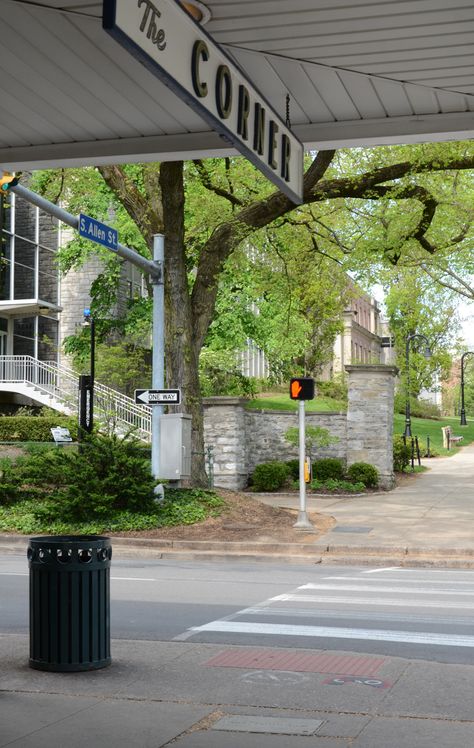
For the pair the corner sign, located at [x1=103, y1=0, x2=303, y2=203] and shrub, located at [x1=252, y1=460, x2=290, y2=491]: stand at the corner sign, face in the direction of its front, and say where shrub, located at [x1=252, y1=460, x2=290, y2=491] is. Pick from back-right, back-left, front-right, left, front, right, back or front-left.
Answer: back-left

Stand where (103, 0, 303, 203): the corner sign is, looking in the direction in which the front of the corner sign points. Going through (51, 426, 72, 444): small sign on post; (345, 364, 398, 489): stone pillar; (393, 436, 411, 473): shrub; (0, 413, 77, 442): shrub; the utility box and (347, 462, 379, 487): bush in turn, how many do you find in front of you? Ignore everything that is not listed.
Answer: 0

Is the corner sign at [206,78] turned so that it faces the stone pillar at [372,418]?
no

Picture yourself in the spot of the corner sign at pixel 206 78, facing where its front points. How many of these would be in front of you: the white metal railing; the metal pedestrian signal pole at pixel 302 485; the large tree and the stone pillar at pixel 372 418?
0

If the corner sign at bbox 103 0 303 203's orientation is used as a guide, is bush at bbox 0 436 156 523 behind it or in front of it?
behind

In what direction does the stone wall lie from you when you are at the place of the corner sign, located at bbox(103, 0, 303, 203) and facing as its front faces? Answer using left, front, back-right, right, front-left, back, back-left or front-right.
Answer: back-left

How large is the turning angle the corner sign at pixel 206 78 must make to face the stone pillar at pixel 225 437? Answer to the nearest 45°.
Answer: approximately 135° to its left

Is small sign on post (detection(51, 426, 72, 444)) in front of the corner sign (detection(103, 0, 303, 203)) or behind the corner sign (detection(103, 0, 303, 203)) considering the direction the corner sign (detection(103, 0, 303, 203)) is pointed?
behind

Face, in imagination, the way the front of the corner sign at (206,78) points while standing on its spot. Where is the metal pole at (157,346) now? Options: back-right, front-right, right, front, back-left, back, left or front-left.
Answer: back-left

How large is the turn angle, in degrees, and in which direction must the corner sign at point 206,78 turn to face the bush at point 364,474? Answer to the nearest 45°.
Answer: approximately 135° to its left

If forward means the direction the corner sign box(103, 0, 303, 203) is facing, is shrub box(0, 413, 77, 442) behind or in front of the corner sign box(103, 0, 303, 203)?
behind

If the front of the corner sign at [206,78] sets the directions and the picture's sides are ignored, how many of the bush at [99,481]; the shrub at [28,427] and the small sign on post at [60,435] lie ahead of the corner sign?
0

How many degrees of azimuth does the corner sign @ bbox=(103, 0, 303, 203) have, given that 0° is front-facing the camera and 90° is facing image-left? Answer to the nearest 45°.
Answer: approximately 315°

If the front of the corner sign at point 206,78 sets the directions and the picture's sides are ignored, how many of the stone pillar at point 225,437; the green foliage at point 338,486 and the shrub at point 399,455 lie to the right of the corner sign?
0

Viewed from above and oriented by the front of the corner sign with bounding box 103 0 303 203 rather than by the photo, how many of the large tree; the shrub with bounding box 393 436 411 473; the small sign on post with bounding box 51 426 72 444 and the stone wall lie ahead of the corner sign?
0

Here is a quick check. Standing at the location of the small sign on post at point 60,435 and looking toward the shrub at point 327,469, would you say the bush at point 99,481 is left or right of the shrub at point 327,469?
right
